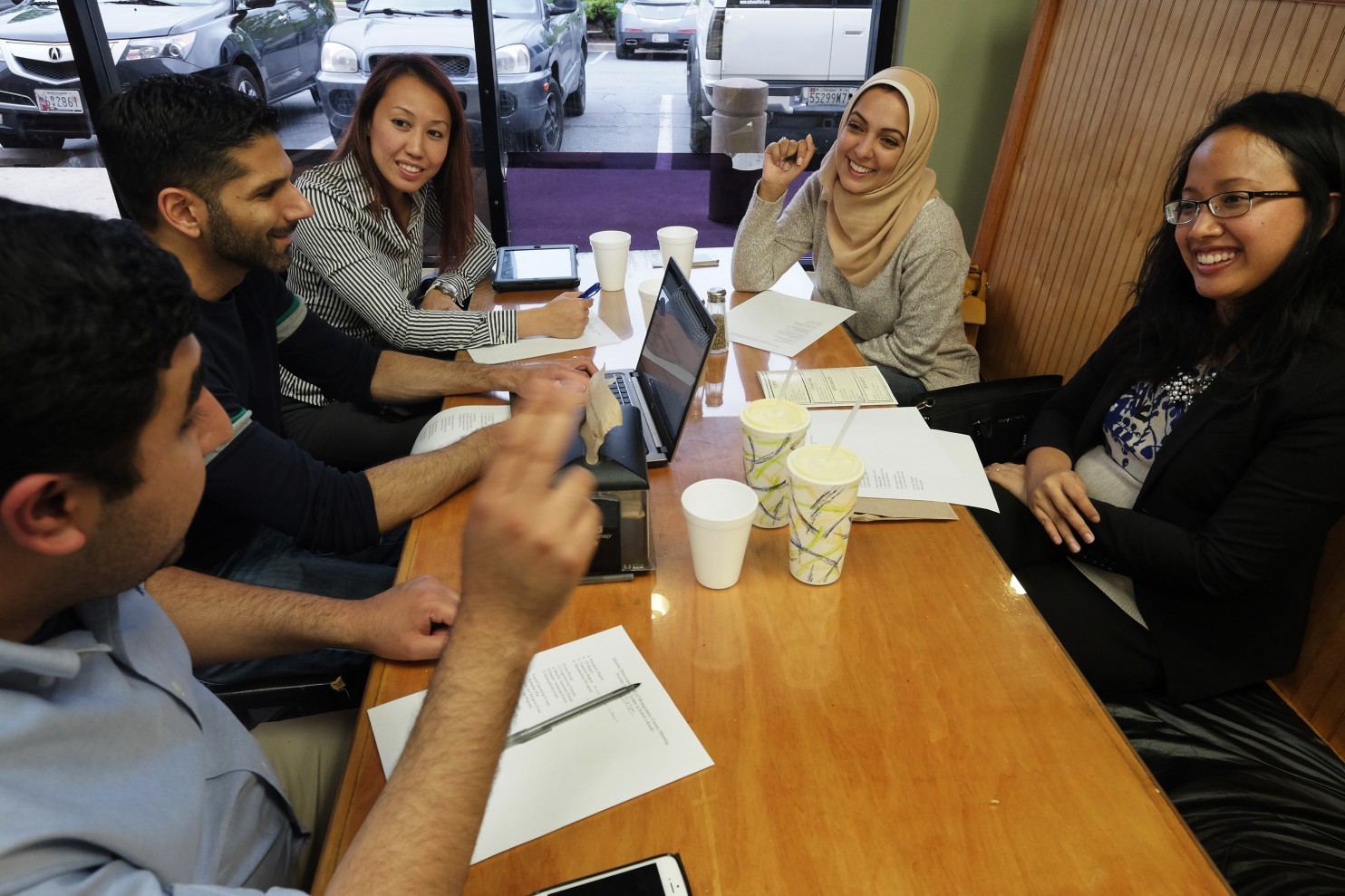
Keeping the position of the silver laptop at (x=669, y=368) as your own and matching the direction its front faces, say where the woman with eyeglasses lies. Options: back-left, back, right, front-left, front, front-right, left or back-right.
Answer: back

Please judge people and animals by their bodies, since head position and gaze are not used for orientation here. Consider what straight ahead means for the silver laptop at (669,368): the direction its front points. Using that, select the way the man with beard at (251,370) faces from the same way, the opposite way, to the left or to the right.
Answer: the opposite way

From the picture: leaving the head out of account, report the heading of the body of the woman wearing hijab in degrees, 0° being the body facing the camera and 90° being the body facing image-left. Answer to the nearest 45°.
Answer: approximately 45°

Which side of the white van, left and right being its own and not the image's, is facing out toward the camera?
back

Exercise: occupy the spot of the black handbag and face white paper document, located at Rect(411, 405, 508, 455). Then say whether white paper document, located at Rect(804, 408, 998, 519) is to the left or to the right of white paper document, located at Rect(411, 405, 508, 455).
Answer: left

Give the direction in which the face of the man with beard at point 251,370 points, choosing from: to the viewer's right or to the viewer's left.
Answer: to the viewer's right

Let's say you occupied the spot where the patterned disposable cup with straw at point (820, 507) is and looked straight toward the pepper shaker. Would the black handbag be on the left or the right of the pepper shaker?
right

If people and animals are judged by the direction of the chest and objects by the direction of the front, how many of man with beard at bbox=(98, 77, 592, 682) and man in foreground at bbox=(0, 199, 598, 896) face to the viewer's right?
2

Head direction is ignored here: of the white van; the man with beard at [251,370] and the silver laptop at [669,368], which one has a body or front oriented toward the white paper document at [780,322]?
the man with beard

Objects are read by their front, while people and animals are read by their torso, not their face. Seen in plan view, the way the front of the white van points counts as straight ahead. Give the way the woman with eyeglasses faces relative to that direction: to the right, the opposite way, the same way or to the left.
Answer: to the left

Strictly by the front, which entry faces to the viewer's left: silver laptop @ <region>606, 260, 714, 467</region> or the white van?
the silver laptop
